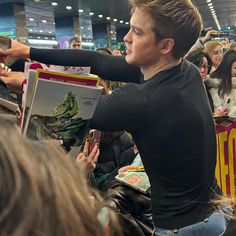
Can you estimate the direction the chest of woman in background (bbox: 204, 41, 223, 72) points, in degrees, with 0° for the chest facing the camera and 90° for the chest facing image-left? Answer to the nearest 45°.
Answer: approximately 315°

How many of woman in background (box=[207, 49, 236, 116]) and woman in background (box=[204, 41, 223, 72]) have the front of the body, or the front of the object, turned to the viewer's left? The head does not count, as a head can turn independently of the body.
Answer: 0

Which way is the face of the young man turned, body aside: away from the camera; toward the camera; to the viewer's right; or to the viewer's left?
to the viewer's left

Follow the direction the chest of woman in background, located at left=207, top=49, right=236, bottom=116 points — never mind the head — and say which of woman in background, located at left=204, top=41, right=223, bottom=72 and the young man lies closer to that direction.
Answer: the young man

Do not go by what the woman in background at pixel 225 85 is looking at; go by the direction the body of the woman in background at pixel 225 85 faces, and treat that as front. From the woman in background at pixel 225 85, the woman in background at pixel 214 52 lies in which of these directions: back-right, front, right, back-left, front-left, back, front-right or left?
back-left

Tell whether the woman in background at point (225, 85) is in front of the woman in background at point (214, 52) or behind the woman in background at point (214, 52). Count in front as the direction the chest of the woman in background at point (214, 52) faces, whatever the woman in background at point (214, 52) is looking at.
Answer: in front

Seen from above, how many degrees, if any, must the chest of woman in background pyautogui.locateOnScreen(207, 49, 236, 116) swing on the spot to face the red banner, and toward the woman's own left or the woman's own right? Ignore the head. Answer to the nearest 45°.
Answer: approximately 45° to the woman's own right
